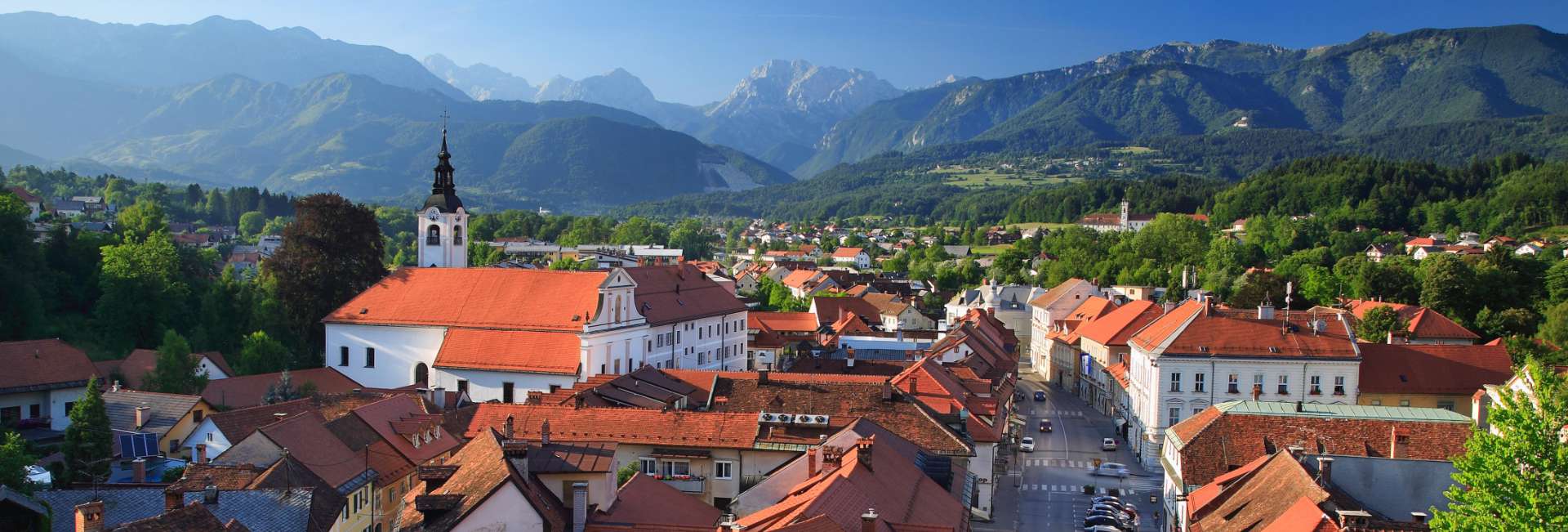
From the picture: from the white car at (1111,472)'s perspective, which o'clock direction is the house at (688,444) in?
The house is roughly at 10 o'clock from the white car.

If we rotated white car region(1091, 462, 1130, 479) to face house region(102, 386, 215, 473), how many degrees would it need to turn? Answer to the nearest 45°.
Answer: approximately 45° to its left

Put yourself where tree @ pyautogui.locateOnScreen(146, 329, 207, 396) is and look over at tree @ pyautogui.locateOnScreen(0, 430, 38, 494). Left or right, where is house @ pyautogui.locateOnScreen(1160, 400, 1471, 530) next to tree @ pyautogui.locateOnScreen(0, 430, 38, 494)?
left

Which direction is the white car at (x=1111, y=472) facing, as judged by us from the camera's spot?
facing to the left of the viewer

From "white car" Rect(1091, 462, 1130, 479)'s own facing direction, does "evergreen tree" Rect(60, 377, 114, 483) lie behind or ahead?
ahead

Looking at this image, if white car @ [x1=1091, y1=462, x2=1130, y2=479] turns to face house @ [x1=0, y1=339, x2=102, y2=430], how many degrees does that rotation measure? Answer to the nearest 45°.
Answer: approximately 45° to its left

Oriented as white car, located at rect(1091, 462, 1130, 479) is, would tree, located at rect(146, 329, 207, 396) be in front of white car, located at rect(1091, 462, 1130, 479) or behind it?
in front

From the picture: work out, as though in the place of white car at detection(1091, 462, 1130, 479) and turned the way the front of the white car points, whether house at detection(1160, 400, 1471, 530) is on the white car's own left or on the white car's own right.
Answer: on the white car's own left
